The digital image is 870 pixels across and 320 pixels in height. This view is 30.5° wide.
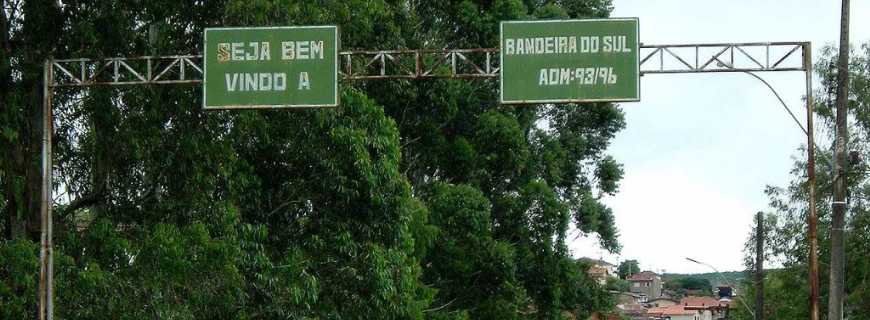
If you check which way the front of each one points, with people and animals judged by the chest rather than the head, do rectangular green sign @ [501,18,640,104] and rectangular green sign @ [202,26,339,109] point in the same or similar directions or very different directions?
same or similar directions

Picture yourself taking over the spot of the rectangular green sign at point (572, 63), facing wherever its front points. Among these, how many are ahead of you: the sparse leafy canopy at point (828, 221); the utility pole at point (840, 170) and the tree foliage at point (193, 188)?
0

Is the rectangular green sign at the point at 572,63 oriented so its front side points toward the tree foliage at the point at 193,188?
no

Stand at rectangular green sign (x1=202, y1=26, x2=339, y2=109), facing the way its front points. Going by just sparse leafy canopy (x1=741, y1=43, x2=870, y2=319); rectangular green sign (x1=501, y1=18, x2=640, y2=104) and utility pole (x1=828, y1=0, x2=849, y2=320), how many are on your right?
0

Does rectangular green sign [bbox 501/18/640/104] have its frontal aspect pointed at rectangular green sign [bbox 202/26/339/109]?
no

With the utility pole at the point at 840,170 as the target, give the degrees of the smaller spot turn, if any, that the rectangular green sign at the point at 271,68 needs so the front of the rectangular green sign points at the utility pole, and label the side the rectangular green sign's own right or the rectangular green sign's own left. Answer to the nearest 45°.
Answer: approximately 90° to the rectangular green sign's own left

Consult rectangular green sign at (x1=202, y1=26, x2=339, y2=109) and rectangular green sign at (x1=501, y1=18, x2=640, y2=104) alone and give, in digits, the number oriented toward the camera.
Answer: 2

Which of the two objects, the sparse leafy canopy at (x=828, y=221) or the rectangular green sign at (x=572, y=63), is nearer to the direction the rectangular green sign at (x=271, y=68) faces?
the rectangular green sign

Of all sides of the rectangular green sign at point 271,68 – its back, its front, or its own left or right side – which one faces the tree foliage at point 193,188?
back

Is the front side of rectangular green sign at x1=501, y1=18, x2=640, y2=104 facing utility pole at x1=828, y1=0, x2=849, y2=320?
no

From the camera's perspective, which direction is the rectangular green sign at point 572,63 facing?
toward the camera

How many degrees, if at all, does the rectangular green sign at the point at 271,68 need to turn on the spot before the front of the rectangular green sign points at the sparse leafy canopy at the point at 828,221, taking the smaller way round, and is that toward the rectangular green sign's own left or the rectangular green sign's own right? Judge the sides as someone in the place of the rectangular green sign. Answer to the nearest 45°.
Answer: approximately 135° to the rectangular green sign's own left

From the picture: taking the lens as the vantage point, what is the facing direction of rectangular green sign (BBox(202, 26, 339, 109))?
facing the viewer
